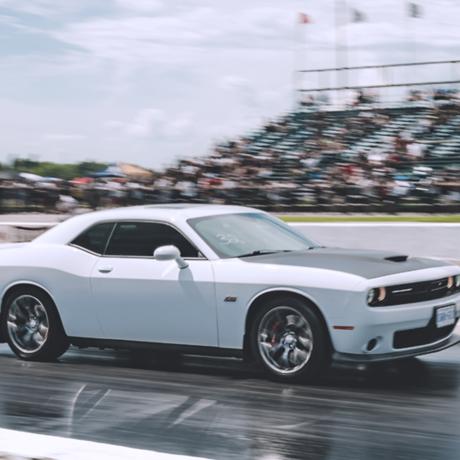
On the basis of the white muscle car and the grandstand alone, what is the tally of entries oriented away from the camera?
0

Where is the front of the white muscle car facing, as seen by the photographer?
facing the viewer and to the right of the viewer

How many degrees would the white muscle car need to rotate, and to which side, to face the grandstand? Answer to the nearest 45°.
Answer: approximately 135° to its left

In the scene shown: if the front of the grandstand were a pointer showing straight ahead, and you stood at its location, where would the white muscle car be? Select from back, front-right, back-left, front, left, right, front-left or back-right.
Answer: front-left

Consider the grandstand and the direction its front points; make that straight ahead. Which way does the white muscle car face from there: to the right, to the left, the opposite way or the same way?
to the left

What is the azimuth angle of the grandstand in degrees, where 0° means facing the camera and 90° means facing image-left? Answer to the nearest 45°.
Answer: approximately 45°
